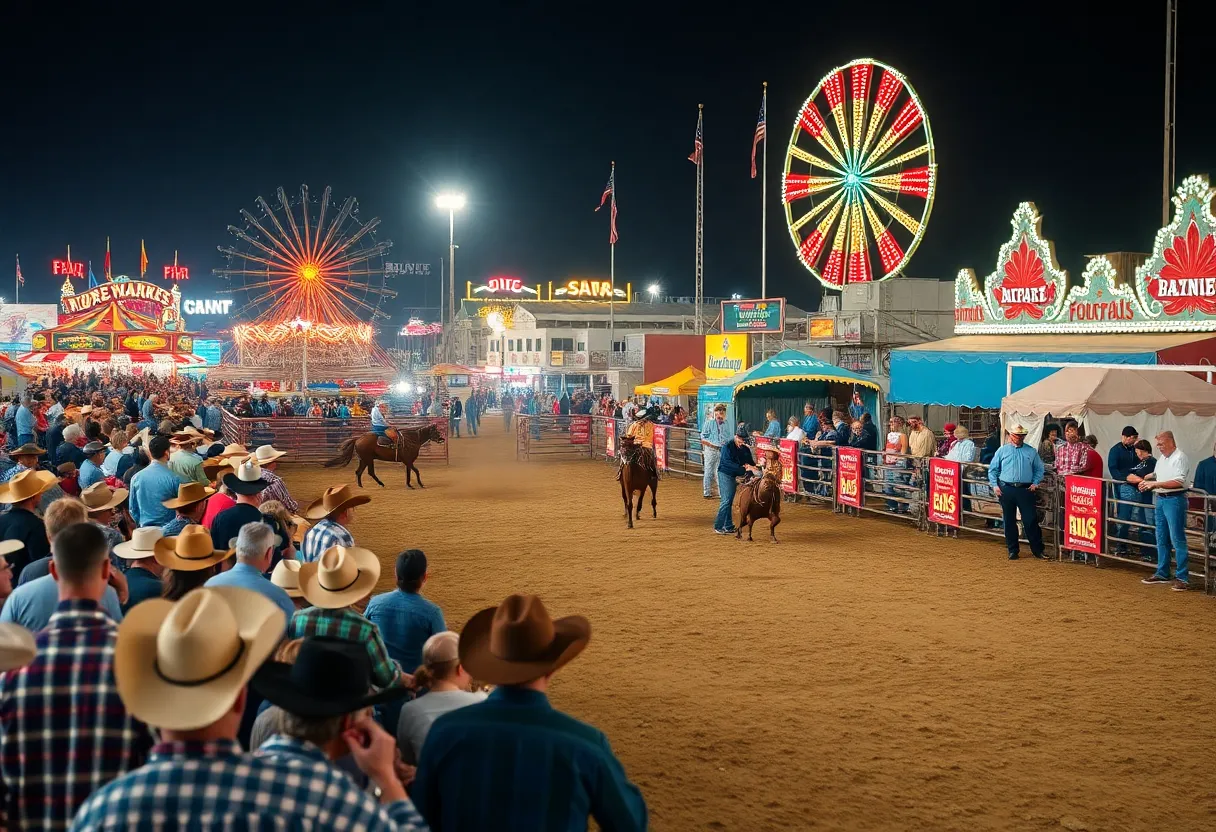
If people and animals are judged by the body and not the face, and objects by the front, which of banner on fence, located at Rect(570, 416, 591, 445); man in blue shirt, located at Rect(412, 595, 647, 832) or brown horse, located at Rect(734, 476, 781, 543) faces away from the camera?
the man in blue shirt

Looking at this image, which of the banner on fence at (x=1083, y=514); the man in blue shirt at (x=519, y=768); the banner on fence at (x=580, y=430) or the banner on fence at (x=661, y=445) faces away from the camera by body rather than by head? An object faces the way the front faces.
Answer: the man in blue shirt

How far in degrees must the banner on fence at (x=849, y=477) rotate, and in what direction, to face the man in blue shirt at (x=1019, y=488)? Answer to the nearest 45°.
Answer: approximately 90° to its left

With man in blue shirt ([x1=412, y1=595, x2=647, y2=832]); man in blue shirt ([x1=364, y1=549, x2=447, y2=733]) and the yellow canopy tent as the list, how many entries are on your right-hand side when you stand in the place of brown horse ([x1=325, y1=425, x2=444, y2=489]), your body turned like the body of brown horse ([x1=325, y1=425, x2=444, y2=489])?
2

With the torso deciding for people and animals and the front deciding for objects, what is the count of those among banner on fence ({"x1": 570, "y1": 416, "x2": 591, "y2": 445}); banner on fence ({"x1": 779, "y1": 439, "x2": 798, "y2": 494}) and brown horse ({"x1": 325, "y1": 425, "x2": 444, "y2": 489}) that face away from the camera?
0

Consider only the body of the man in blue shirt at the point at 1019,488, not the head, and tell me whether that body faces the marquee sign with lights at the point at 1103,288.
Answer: no

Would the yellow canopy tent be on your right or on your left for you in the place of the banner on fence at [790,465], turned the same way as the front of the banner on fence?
on your right

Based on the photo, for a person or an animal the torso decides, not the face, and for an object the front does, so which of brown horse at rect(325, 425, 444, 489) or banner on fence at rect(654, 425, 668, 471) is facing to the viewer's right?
the brown horse

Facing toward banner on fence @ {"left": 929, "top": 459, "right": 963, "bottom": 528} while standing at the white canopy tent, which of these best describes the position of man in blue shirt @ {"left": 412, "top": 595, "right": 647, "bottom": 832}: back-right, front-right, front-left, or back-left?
front-left

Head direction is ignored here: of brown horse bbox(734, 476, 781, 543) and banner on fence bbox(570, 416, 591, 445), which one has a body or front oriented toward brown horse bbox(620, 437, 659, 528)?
the banner on fence

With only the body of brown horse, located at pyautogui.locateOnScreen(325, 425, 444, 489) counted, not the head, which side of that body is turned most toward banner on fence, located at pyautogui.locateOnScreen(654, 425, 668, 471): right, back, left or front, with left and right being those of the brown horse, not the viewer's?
front

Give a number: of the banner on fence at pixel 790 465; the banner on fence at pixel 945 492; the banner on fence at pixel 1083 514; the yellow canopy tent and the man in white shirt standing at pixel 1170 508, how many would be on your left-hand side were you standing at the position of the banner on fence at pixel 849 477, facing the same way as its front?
3

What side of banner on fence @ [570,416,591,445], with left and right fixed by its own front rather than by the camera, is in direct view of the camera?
front

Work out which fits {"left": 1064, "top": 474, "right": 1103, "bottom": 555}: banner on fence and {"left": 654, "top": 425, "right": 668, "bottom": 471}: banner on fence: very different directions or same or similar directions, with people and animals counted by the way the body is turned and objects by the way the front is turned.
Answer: same or similar directions

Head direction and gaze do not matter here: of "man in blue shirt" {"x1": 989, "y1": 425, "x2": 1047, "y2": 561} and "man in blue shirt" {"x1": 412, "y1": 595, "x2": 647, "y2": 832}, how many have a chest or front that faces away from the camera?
1

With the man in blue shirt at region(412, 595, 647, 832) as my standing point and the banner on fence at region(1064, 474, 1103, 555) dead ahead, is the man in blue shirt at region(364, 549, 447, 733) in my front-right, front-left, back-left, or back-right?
front-left

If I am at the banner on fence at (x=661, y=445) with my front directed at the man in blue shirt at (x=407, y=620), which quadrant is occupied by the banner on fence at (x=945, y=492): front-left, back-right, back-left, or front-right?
front-left

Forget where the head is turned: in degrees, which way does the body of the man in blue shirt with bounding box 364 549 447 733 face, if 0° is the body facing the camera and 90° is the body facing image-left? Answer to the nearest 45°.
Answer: approximately 180°

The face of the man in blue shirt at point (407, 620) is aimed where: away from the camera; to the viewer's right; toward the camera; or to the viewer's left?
away from the camera

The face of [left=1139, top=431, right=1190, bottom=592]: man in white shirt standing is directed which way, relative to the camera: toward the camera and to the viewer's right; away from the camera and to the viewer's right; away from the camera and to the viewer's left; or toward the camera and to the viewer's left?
toward the camera and to the viewer's left

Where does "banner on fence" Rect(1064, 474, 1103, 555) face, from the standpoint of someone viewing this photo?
facing the viewer and to the left of the viewer

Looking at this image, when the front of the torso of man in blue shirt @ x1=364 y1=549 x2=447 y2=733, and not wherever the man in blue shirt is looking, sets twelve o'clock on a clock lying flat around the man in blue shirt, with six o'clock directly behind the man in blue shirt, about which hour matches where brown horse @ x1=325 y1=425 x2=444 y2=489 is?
The brown horse is roughly at 12 o'clock from the man in blue shirt.

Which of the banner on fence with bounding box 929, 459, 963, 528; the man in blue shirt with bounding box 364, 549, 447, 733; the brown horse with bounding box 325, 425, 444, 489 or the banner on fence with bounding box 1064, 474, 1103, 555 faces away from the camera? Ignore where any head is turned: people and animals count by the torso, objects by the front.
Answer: the man in blue shirt
